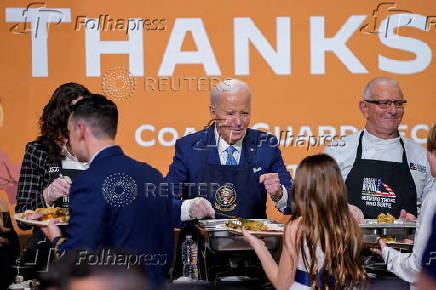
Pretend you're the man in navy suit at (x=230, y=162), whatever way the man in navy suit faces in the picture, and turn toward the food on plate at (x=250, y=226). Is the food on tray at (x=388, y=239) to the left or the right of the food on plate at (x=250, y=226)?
left

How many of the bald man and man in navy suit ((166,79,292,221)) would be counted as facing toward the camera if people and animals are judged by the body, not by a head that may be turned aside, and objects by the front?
2

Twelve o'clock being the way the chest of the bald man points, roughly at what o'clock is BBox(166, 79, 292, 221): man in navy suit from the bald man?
The man in navy suit is roughly at 2 o'clock from the bald man.

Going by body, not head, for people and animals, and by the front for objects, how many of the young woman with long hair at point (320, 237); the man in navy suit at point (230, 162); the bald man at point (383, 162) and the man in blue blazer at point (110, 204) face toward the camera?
2

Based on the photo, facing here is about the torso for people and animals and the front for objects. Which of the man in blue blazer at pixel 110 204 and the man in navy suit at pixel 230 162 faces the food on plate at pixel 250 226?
the man in navy suit

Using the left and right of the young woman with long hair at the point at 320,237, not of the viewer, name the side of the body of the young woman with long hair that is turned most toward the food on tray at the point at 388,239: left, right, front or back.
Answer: right

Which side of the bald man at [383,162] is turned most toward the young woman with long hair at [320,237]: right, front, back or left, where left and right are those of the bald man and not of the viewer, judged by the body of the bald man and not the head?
front

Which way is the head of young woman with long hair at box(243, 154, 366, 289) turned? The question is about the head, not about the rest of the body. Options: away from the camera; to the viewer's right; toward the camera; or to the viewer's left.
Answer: away from the camera

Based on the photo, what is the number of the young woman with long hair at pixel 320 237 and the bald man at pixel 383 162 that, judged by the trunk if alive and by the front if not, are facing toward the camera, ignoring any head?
1

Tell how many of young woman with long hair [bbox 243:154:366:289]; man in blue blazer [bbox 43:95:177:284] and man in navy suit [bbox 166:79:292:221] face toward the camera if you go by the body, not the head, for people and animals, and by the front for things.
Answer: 1

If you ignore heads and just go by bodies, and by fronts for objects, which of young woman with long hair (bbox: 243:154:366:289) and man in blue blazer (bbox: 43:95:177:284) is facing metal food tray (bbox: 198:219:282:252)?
the young woman with long hair

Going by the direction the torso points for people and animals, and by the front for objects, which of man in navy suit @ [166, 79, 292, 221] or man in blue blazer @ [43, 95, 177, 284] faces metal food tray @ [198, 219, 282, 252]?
the man in navy suit
